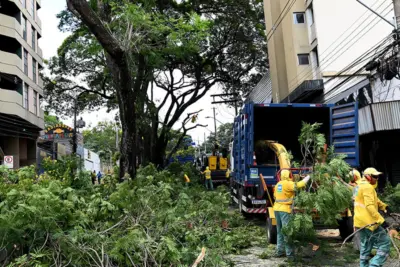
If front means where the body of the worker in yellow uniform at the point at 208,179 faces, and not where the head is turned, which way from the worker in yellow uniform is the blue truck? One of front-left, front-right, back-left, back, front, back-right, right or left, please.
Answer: left

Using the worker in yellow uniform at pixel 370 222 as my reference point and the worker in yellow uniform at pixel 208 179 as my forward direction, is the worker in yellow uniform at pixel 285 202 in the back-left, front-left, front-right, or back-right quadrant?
front-left

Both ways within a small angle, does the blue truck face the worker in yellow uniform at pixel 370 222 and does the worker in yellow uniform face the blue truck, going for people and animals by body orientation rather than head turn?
no

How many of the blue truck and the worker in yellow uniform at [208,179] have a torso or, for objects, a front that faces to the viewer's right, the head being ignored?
0

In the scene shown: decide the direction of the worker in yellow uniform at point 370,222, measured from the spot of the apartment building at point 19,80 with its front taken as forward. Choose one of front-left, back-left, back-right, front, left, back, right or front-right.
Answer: front-right

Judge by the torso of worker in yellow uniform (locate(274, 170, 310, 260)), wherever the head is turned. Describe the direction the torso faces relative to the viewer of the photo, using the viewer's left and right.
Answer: facing away from the viewer and to the right of the viewer

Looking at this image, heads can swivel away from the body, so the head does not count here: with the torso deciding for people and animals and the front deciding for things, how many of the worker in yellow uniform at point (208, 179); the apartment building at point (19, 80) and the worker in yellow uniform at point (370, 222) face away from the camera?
1

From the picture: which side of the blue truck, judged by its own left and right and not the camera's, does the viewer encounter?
back

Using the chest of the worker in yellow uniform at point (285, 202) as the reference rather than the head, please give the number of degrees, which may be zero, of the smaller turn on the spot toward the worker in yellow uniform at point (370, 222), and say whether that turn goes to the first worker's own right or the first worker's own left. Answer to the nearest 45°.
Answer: approximately 90° to the first worker's own right

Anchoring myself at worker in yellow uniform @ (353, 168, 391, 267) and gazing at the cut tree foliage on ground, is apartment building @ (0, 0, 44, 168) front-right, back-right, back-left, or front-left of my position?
front-right

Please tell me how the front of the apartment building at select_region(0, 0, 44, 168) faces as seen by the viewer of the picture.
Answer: facing the viewer and to the right of the viewer

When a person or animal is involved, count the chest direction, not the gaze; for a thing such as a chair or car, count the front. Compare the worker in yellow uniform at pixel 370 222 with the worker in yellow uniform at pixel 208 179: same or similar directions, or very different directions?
very different directions

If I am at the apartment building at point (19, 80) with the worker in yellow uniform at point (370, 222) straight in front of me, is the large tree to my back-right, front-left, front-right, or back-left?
front-left
